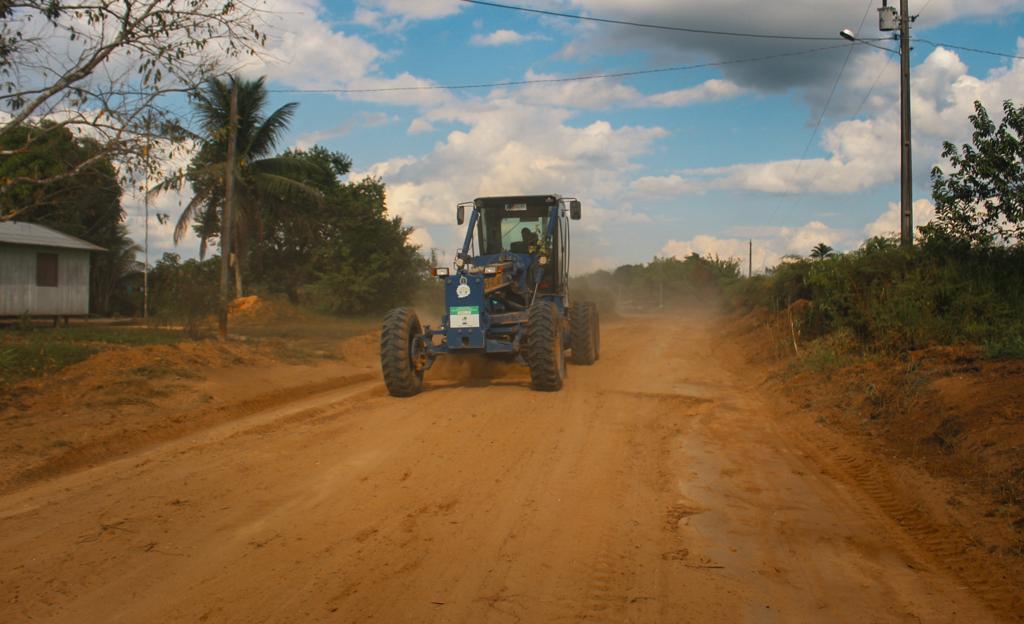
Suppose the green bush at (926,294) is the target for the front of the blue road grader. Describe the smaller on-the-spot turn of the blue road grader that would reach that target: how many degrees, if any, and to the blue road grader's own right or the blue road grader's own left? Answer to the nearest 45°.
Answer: approximately 90° to the blue road grader's own left

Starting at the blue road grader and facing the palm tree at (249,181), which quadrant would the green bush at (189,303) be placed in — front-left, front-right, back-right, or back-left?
front-left

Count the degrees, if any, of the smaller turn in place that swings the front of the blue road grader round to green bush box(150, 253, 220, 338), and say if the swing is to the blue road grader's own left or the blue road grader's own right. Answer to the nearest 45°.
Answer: approximately 135° to the blue road grader's own right

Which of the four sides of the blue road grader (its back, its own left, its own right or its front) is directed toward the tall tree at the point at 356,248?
back

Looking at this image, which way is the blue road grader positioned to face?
toward the camera

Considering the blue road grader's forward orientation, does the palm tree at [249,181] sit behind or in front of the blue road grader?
behind

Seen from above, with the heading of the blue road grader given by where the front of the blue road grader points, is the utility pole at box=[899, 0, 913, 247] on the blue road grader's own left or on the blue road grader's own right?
on the blue road grader's own left

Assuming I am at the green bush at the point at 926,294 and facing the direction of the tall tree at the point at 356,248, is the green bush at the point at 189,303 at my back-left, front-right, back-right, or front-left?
front-left
